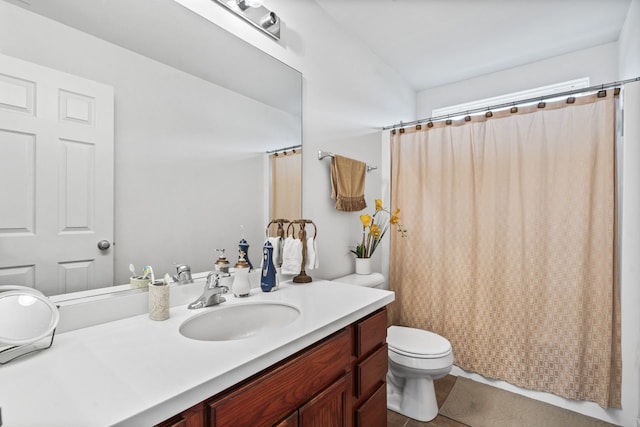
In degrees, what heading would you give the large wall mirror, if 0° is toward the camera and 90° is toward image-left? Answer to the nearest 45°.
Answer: approximately 315°

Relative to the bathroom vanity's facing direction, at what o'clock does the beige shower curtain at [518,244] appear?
The beige shower curtain is roughly at 10 o'clock from the bathroom vanity.

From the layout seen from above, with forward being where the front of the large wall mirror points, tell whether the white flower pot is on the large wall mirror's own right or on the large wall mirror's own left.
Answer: on the large wall mirror's own left

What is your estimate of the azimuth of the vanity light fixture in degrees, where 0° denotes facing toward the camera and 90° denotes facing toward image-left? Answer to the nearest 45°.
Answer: approximately 315°
